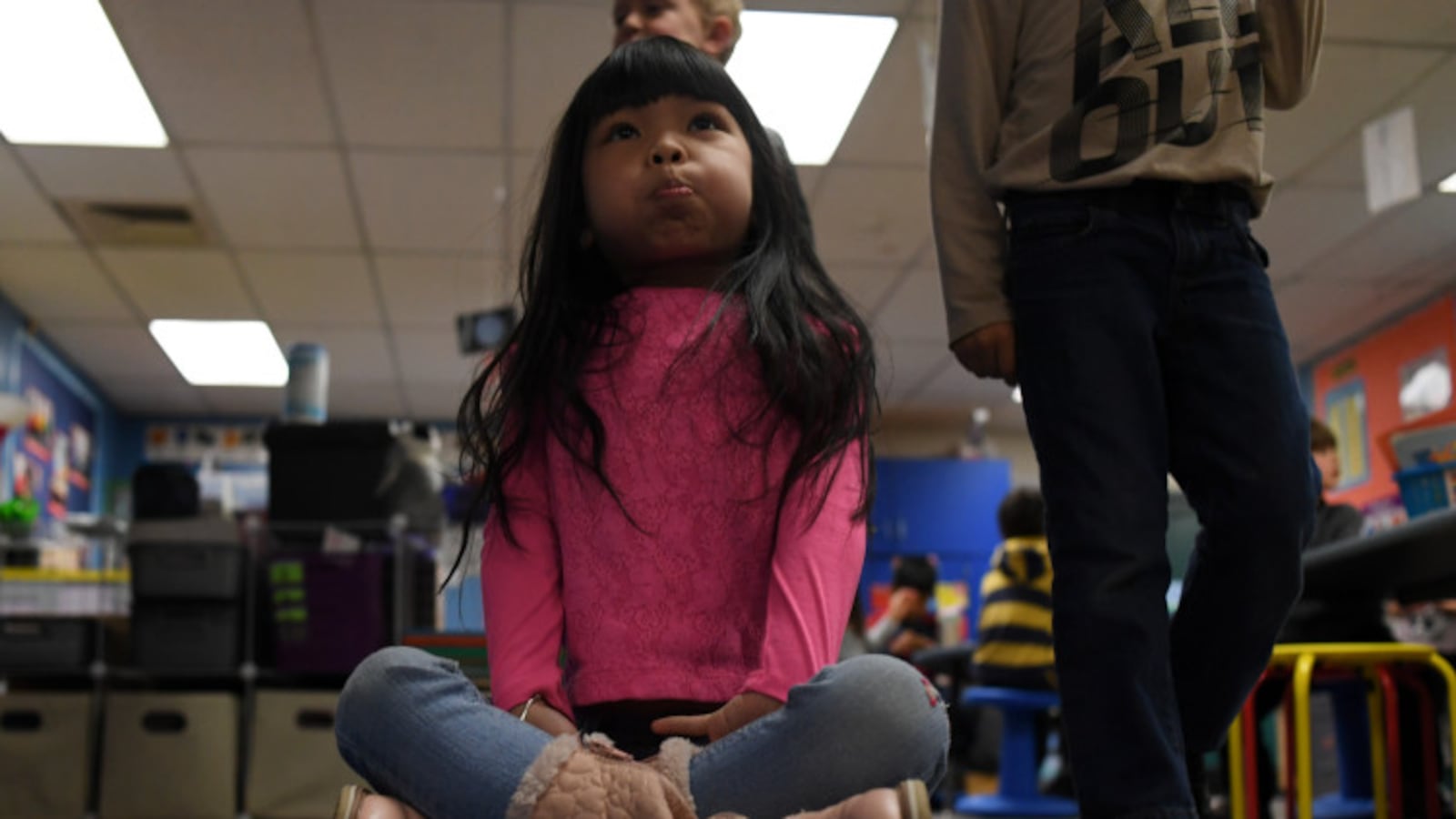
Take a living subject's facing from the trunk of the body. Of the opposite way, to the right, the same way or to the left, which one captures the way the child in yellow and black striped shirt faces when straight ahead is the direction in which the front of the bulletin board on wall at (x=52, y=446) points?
to the left

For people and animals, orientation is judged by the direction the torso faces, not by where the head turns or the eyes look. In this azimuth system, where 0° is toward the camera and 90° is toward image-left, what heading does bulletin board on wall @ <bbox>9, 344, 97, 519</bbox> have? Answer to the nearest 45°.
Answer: approximately 315°

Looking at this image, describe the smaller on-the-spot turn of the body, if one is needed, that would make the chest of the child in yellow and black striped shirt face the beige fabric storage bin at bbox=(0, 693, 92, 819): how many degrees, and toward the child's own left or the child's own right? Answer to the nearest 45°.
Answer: approximately 90° to the child's own left

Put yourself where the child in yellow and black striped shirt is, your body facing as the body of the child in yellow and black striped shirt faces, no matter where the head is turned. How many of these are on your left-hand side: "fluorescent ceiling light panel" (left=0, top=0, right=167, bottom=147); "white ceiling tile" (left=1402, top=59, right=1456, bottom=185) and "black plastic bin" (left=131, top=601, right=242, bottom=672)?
2

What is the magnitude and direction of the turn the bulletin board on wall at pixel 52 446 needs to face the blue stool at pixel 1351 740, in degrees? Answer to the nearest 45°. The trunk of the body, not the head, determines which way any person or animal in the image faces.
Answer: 0° — it already faces it

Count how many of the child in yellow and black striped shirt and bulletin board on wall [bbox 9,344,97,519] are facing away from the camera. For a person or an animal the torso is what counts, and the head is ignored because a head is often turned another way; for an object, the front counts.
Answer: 1

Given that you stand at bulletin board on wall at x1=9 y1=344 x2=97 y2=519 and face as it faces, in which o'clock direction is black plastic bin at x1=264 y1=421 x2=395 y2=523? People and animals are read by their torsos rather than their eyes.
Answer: The black plastic bin is roughly at 1 o'clock from the bulletin board on wall.

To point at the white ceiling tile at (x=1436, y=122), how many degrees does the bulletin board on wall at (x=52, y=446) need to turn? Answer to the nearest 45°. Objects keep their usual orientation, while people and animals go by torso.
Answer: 0° — it already faces it

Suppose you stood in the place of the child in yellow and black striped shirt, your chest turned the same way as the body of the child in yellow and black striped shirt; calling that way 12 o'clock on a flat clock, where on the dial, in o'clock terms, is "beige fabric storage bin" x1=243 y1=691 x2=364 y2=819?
The beige fabric storage bin is roughly at 9 o'clock from the child in yellow and black striped shirt.

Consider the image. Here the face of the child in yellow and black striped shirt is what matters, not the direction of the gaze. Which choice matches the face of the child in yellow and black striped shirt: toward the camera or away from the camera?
away from the camera

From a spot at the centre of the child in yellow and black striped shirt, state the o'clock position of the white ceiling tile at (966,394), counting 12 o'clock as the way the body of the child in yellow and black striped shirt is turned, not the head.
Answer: The white ceiling tile is roughly at 12 o'clock from the child in yellow and black striped shirt.

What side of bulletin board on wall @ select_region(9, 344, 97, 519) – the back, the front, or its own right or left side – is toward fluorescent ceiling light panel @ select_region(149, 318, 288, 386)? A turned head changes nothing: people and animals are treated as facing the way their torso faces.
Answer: front

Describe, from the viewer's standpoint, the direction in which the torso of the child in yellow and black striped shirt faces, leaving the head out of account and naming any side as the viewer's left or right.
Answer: facing away from the viewer

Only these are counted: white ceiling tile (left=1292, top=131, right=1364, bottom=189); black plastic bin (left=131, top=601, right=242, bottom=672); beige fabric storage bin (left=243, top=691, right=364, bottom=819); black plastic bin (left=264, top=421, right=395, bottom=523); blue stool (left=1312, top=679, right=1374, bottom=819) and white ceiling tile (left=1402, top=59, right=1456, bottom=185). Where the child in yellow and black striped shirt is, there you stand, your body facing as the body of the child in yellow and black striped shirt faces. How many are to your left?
3

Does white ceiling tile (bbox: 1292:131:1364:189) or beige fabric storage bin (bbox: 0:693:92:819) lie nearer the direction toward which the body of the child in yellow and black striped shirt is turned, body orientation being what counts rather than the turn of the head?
the white ceiling tile

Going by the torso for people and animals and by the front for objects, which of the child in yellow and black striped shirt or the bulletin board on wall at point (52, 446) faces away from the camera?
the child in yellow and black striped shirt
